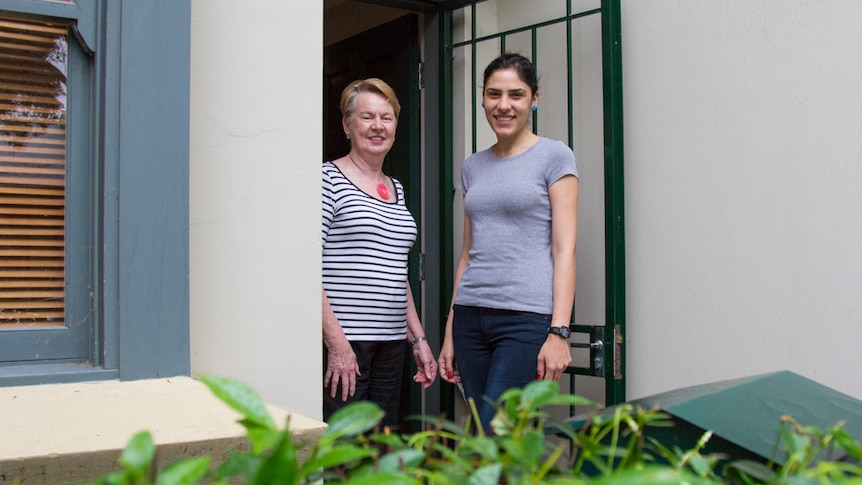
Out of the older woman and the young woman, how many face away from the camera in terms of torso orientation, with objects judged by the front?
0

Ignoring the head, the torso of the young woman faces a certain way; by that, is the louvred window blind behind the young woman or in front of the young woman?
in front

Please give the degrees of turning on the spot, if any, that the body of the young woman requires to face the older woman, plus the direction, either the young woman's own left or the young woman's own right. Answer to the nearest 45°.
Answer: approximately 45° to the young woman's own right

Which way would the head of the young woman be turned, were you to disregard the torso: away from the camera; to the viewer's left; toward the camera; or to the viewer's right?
toward the camera

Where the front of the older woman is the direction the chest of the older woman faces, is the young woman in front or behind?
in front

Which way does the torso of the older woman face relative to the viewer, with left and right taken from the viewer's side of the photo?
facing the viewer and to the right of the viewer

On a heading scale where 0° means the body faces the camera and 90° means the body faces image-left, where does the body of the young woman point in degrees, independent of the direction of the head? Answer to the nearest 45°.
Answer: approximately 45°

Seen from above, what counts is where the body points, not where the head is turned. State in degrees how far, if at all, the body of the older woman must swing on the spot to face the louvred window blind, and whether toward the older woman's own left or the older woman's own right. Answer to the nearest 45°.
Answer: approximately 90° to the older woman's own right
